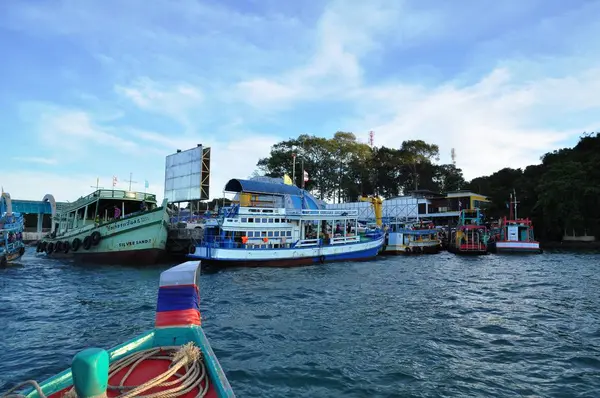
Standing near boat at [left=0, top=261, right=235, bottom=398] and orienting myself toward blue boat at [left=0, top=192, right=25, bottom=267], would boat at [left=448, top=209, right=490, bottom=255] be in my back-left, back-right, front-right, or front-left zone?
front-right

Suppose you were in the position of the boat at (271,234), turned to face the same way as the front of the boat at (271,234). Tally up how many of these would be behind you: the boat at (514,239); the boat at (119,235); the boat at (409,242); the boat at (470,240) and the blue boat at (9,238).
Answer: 2

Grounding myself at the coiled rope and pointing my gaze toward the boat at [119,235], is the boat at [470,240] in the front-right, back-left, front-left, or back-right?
front-right

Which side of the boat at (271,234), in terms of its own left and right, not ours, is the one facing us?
right

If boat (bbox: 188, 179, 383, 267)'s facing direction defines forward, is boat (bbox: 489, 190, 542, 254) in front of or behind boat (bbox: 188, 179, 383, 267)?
in front

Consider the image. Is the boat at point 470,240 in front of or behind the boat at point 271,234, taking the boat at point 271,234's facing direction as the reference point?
in front
